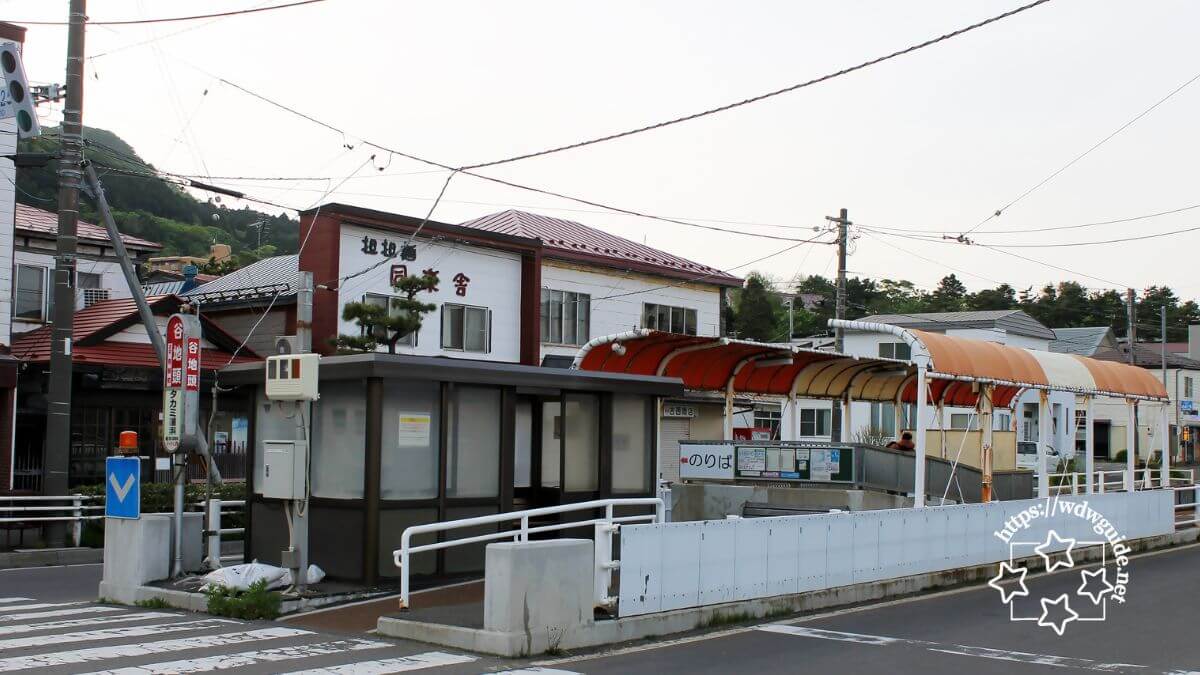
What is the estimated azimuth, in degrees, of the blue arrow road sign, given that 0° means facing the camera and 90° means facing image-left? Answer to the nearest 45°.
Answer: approximately 0°

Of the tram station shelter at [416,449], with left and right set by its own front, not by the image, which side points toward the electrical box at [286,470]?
right

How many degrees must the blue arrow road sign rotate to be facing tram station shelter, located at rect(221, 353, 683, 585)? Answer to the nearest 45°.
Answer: approximately 90° to its left

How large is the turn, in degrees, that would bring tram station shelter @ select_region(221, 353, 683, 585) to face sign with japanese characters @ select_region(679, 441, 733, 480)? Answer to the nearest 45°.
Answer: approximately 90° to its left

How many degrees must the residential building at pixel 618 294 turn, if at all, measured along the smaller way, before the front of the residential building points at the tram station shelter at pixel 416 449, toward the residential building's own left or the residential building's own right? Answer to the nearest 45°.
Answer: approximately 45° to the residential building's own right

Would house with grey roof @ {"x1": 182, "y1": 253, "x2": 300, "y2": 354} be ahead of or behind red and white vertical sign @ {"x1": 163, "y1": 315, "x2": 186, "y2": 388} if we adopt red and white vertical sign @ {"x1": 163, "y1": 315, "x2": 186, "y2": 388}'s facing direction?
behind

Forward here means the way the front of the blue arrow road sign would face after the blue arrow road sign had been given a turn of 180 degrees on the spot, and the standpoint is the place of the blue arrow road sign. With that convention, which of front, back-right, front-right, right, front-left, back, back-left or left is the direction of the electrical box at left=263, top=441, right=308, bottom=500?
back-right

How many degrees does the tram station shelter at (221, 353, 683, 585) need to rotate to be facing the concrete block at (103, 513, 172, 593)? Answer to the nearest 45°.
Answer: approximately 135° to its right
